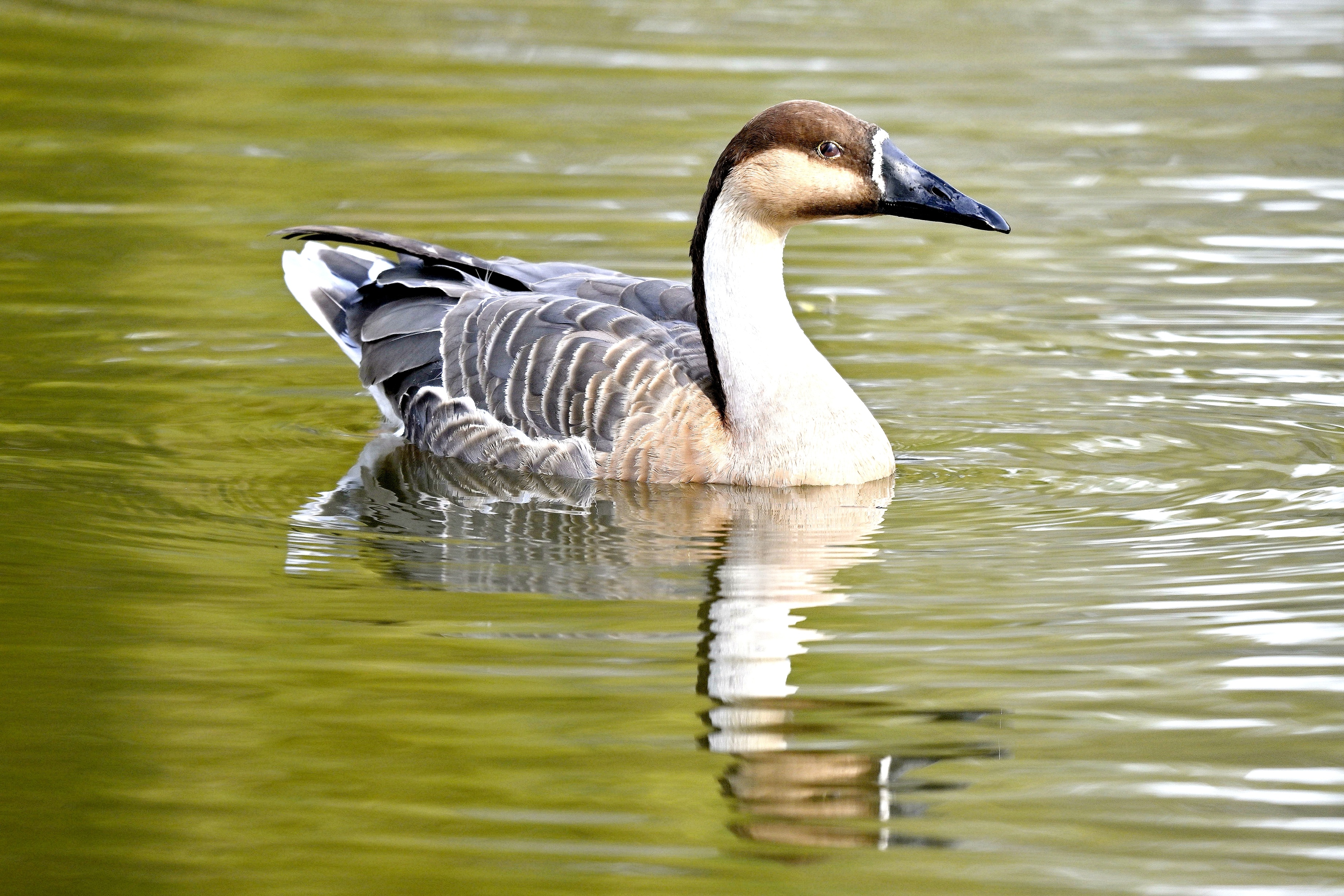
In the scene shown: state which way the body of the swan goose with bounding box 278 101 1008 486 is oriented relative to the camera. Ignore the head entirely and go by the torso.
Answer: to the viewer's right
